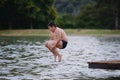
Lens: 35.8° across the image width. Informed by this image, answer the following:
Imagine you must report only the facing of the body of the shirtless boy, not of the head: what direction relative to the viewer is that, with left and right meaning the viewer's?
facing to the left of the viewer

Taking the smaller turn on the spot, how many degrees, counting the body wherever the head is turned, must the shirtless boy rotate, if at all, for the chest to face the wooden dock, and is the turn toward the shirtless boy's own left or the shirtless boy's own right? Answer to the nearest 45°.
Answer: approximately 135° to the shirtless boy's own left
